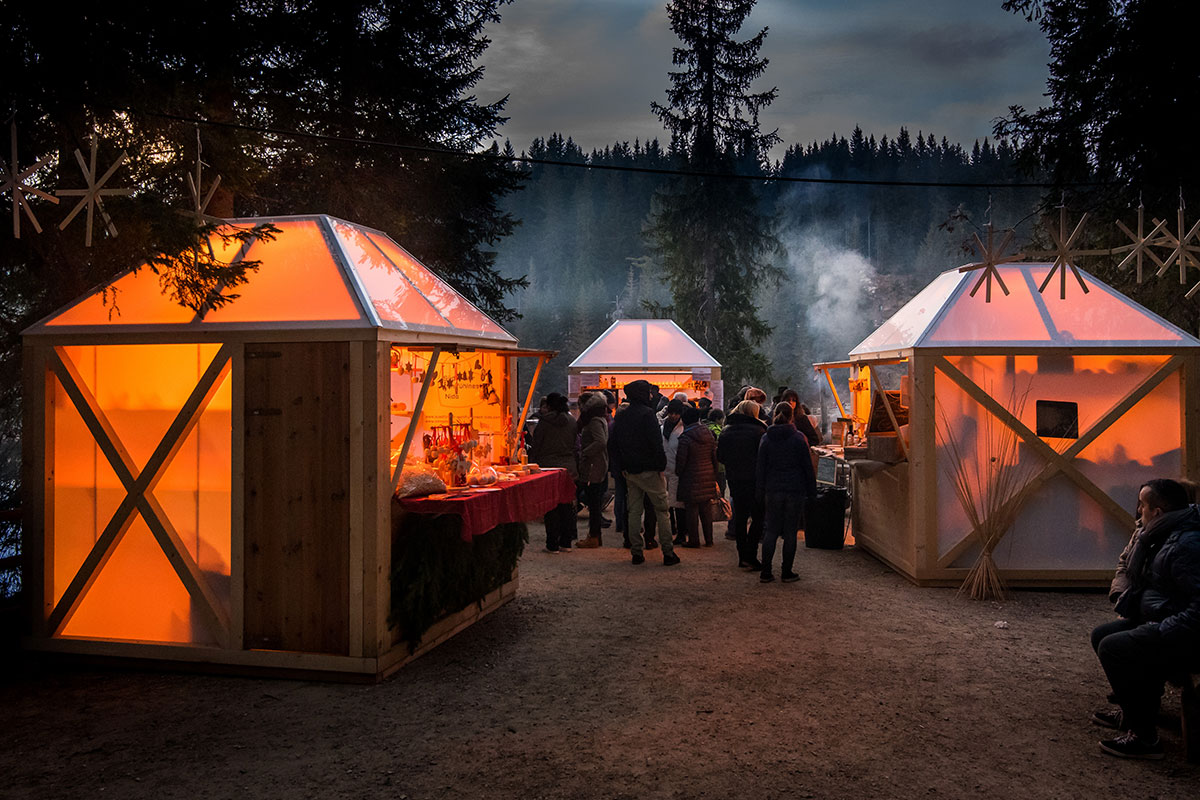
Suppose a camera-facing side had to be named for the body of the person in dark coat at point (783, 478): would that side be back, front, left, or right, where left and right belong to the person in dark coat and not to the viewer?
back

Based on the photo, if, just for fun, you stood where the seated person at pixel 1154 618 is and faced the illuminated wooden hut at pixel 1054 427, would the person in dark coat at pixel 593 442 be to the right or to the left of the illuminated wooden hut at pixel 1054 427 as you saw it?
left

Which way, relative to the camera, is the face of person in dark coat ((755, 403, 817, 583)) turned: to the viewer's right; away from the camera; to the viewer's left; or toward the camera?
away from the camera

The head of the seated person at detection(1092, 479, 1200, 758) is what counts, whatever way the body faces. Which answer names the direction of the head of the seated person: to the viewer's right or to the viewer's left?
to the viewer's left

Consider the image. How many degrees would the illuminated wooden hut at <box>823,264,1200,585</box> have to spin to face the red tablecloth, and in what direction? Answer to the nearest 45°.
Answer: approximately 45° to its left

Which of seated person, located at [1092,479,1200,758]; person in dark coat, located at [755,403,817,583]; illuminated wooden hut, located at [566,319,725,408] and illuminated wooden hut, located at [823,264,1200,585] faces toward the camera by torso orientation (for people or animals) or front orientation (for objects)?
illuminated wooden hut, located at [566,319,725,408]

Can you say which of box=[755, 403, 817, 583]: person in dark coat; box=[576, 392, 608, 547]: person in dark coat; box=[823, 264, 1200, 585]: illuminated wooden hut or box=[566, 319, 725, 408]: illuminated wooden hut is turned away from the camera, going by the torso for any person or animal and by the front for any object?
box=[755, 403, 817, 583]: person in dark coat

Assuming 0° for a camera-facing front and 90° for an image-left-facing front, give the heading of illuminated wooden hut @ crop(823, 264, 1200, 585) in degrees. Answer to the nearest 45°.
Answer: approximately 90°

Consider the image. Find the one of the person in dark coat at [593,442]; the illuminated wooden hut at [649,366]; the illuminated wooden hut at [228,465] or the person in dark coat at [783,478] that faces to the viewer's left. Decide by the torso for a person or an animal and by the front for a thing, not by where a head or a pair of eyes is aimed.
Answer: the person in dark coat at [593,442]

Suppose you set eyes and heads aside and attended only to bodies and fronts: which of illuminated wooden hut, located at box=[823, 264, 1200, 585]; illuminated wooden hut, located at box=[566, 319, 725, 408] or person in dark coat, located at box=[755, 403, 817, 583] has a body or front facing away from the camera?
the person in dark coat
